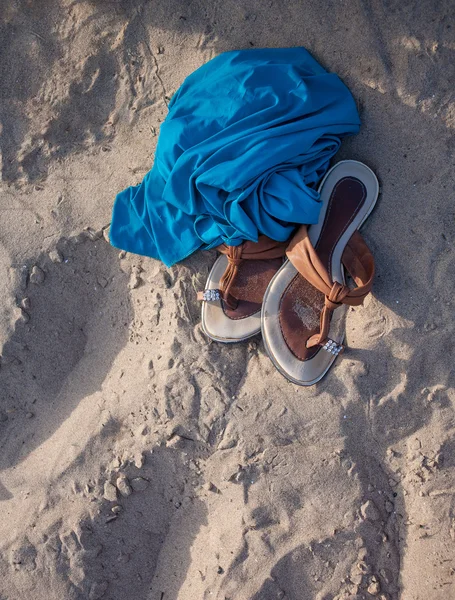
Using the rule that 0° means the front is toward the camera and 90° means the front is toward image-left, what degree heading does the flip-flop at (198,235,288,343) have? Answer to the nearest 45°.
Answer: approximately 0°

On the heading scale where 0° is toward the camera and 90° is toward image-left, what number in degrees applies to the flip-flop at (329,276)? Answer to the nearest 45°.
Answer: approximately 0°
